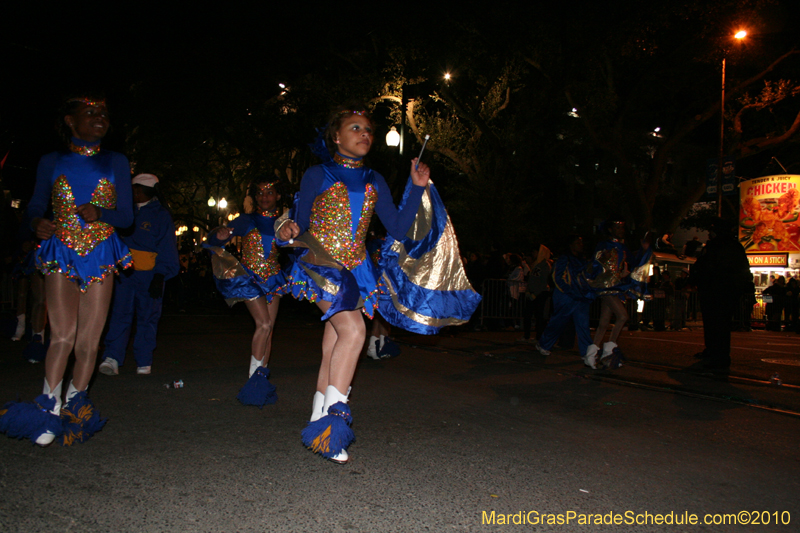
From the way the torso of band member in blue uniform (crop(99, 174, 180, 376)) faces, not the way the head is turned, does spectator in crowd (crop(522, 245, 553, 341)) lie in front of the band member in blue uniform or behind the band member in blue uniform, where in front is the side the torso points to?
behind

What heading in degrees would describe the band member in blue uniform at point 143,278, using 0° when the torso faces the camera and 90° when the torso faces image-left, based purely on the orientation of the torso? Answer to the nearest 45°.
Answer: approximately 45°

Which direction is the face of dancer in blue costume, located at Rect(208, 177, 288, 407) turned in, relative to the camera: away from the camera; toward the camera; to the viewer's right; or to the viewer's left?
toward the camera

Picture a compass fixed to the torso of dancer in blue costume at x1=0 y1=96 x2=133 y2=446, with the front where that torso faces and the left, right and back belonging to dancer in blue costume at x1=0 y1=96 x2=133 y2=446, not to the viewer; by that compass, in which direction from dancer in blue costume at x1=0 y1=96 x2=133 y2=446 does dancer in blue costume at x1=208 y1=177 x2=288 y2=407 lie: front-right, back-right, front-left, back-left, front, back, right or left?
back-left

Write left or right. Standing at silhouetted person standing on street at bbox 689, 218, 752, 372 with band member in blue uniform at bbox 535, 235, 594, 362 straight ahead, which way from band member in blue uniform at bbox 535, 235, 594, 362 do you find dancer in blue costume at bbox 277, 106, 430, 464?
left

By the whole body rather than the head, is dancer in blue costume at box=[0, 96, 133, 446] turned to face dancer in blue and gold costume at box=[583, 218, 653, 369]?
no

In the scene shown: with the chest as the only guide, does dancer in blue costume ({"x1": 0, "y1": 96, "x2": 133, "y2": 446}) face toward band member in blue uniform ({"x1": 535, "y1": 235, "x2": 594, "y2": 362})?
no

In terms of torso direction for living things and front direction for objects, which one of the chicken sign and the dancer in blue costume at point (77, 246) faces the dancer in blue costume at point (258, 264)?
the chicken sign

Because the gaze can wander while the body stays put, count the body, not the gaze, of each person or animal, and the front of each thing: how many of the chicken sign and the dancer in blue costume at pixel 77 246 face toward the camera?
2

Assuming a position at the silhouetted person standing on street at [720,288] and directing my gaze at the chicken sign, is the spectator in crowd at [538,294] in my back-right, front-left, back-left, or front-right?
front-left

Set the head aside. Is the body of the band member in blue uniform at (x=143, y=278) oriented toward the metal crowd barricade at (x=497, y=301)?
no

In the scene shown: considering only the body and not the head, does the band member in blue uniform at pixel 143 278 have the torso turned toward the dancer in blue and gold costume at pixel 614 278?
no

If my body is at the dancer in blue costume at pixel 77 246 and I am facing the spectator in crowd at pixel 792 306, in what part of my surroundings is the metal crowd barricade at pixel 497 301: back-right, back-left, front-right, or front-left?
front-left

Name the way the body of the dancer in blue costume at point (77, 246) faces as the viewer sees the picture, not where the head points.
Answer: toward the camera

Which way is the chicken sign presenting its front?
toward the camera

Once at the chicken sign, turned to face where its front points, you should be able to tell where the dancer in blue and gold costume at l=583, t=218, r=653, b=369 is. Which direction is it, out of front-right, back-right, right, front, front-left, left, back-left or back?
front

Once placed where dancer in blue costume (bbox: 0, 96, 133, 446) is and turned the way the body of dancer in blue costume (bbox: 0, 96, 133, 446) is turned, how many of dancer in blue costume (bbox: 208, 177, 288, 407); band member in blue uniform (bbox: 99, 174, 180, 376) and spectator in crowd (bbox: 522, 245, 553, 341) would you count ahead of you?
0

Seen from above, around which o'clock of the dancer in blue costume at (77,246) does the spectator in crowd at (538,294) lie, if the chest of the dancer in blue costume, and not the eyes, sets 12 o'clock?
The spectator in crowd is roughly at 8 o'clock from the dancer in blue costume.

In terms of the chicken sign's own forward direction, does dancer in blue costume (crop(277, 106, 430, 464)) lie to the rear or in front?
in front
